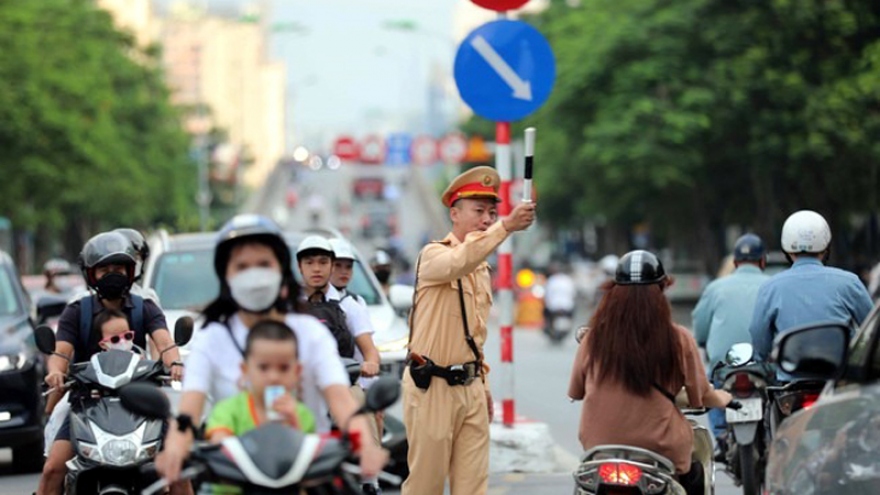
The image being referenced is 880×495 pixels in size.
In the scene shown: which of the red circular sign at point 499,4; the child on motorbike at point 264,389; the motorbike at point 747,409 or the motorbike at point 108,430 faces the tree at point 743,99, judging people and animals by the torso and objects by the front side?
the motorbike at point 747,409

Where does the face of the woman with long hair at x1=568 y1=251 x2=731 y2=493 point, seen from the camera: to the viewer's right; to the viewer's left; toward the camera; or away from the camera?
away from the camera

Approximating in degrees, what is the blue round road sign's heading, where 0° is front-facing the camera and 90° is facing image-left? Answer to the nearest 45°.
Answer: approximately 0°

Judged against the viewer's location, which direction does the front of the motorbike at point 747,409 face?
facing away from the viewer
